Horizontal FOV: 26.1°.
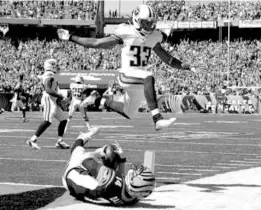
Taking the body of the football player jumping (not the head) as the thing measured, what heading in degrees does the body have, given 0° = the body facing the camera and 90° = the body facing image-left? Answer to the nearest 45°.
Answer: approximately 315°

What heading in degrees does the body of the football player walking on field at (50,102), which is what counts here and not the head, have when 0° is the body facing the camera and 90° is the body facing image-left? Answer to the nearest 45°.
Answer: approximately 270°

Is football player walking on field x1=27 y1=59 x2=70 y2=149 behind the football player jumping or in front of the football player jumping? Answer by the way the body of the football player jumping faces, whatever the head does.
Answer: behind

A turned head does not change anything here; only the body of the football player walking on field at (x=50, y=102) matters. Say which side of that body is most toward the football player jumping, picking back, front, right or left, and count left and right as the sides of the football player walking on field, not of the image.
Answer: right

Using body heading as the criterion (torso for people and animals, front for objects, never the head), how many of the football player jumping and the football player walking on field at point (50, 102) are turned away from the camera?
0

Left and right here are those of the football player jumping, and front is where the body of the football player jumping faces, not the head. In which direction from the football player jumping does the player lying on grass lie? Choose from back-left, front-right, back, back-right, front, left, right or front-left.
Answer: front-right

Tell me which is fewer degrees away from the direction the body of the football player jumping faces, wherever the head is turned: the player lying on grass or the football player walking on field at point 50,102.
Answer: the player lying on grass
